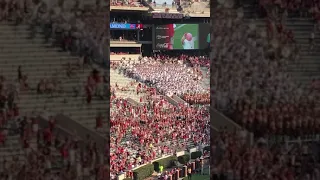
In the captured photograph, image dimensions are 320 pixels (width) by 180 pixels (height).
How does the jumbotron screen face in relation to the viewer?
toward the camera
